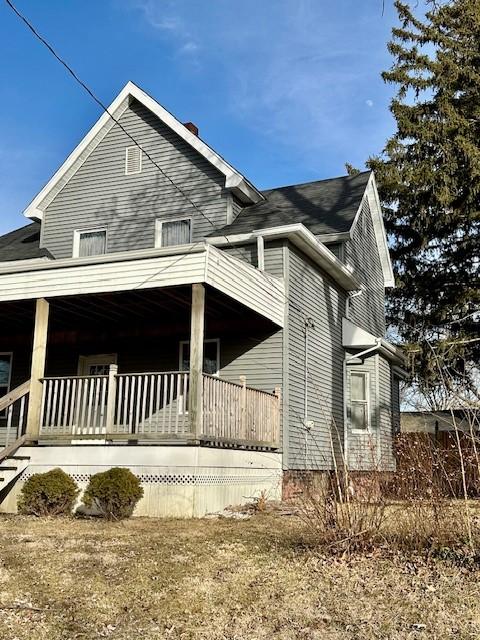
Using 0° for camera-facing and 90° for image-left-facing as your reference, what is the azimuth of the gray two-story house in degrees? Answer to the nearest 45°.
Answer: approximately 45°

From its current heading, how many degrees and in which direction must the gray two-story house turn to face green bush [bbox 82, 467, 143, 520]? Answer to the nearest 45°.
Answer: approximately 45° to its left

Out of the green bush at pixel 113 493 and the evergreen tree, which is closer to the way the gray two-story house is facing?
the green bush

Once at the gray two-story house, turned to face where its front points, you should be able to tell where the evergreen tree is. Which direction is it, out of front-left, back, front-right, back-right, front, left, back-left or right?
back

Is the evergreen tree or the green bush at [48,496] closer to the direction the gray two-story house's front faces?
the green bush

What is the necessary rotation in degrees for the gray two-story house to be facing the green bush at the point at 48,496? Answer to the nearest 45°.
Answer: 0° — it already faces it
